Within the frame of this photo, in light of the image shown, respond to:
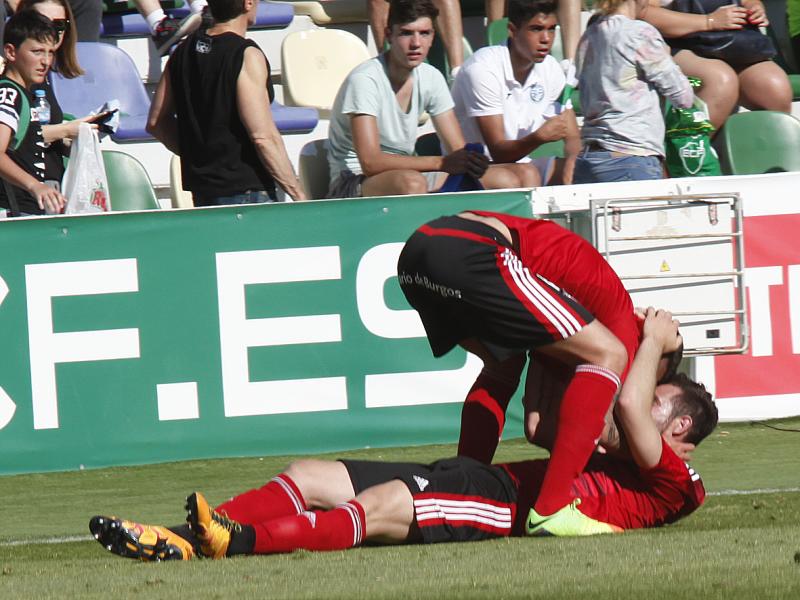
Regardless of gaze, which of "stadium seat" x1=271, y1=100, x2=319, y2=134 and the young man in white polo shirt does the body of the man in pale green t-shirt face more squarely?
the young man in white polo shirt

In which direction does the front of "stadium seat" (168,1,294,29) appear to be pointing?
toward the camera

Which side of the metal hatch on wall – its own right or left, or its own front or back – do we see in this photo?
front

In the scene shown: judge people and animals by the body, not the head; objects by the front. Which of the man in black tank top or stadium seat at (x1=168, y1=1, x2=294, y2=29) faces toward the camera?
the stadium seat

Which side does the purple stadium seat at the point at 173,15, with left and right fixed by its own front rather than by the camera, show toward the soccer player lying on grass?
front

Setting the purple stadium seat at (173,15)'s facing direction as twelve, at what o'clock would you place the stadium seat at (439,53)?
The stadium seat is roughly at 10 o'clock from the purple stadium seat.

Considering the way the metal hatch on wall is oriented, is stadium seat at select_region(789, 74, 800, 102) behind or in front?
behind

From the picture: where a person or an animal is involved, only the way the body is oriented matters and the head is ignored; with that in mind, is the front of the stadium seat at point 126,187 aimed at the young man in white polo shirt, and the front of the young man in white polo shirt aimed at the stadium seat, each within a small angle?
no

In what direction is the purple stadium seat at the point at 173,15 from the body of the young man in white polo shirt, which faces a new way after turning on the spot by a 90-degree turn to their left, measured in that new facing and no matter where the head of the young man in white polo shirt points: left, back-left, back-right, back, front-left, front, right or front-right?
left

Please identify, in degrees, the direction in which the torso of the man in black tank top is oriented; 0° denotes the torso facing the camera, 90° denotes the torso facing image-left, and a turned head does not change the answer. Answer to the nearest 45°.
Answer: approximately 225°

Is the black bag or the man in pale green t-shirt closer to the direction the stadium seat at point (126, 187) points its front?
the man in pale green t-shirt

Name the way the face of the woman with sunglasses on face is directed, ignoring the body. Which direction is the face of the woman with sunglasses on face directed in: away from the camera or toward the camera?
toward the camera

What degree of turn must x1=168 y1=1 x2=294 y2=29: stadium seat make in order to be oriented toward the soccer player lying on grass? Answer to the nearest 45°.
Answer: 0° — it already faces them

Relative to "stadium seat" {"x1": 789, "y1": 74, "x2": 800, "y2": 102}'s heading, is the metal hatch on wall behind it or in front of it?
in front

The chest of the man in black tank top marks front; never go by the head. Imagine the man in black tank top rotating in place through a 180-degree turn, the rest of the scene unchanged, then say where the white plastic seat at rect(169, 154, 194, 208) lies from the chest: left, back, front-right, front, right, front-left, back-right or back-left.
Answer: back-right

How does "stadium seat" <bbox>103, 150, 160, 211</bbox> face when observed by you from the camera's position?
facing the viewer
